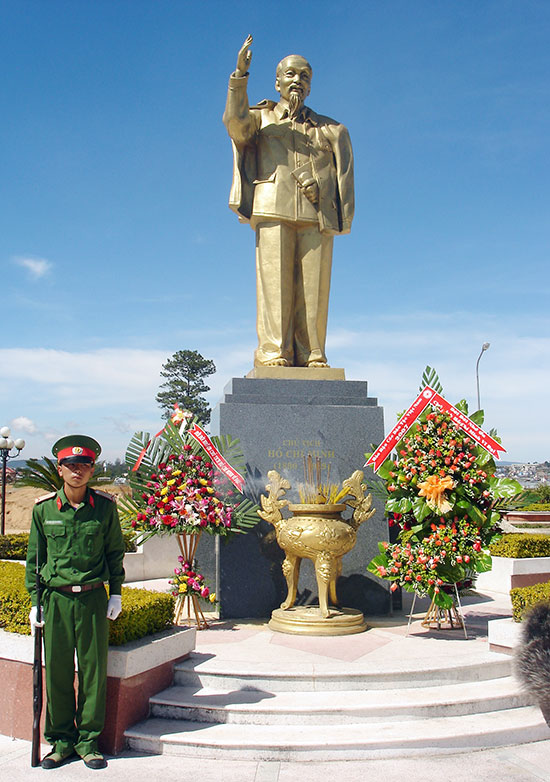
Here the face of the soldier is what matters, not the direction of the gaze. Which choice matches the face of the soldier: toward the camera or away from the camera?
toward the camera

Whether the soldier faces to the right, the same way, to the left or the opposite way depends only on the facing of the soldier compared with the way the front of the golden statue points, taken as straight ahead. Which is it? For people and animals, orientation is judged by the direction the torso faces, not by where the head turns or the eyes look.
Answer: the same way

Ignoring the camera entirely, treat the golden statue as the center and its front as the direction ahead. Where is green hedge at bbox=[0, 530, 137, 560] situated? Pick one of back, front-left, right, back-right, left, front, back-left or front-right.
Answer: back-right

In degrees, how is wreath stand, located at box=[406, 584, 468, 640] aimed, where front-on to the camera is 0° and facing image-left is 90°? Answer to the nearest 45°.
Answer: approximately 0°

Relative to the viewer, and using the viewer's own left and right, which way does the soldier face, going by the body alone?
facing the viewer

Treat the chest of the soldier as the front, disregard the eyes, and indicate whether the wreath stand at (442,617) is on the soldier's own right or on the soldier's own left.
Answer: on the soldier's own left

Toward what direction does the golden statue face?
toward the camera

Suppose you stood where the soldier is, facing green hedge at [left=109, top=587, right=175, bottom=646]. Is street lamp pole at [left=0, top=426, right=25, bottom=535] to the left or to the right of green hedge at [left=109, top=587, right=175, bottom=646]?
left

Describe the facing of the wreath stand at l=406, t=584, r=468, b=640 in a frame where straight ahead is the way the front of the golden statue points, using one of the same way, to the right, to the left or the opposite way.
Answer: the same way

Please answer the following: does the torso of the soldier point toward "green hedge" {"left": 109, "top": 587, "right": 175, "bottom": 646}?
no

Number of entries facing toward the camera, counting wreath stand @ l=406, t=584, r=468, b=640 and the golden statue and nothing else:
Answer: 2

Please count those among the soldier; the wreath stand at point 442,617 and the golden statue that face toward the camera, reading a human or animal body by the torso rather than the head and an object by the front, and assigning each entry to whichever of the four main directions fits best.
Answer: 3

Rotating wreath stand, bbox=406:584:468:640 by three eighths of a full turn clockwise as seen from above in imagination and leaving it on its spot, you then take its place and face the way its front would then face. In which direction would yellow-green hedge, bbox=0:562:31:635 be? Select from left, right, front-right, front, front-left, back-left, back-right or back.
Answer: left

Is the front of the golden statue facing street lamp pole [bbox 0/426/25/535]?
no

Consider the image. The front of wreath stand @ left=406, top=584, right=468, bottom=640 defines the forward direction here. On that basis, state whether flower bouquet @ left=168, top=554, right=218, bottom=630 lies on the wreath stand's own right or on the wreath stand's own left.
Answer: on the wreath stand's own right
